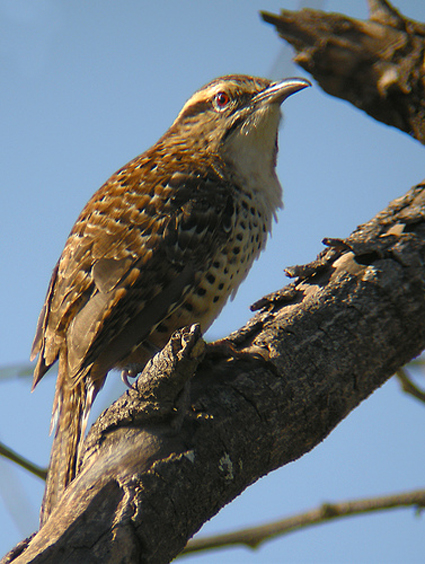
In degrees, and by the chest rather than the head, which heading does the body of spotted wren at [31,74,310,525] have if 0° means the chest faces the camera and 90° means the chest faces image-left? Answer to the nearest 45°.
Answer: approximately 270°

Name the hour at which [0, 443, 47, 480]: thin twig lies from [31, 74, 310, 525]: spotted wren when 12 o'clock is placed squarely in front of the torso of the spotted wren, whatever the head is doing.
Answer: The thin twig is roughly at 6 o'clock from the spotted wren.

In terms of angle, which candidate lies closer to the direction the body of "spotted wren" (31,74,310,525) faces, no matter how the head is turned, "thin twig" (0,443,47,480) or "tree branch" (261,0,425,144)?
the tree branch
